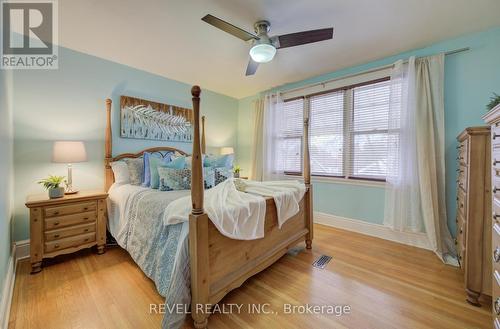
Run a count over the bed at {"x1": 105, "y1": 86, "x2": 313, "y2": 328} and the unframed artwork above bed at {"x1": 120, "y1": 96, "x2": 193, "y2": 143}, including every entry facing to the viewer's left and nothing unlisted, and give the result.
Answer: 0

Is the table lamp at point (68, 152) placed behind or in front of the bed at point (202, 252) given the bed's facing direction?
behind

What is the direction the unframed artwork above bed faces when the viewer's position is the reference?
facing the viewer and to the right of the viewer

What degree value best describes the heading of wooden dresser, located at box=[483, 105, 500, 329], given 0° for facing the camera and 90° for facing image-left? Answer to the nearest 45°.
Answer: approximately 90°

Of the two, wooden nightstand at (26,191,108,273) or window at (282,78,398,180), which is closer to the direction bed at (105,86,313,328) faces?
the window

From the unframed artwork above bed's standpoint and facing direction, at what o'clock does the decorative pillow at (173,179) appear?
The decorative pillow is roughly at 1 o'clock from the unframed artwork above bed.

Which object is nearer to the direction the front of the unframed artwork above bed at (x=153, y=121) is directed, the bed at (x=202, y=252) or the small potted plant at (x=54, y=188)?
the bed

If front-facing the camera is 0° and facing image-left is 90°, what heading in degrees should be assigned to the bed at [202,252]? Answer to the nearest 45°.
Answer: approximately 315°

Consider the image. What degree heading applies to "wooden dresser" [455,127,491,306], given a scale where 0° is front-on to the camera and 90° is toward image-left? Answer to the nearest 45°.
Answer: approximately 90°

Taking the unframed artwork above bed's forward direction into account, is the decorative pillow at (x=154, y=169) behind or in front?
in front

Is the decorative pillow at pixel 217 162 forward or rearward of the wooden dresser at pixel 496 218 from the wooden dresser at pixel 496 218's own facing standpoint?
forward

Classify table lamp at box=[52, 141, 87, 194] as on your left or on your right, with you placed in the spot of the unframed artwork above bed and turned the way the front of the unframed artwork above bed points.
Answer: on your right
